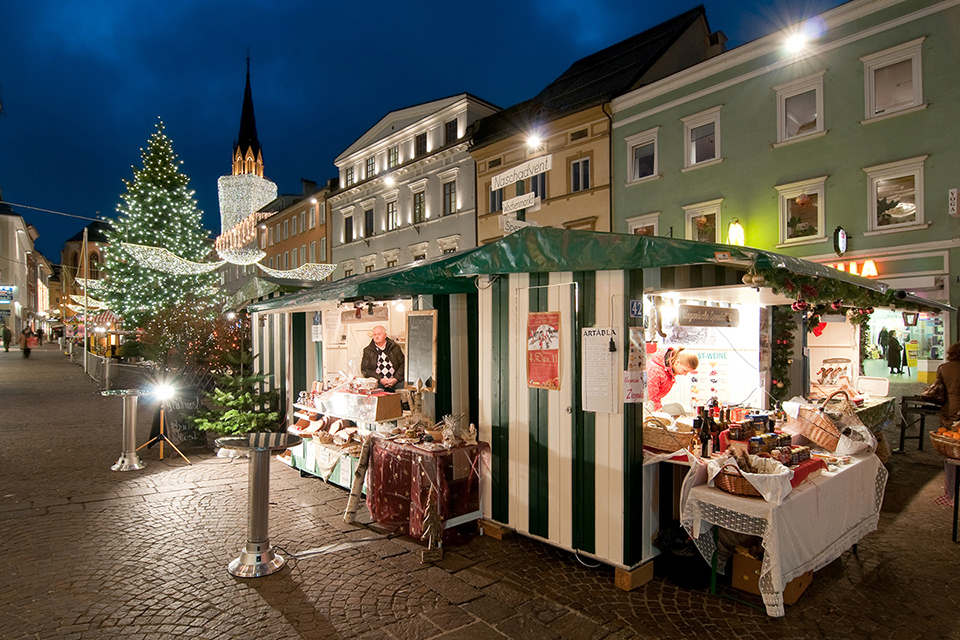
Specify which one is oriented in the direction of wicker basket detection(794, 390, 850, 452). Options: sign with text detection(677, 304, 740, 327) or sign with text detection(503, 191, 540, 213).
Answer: sign with text detection(677, 304, 740, 327)

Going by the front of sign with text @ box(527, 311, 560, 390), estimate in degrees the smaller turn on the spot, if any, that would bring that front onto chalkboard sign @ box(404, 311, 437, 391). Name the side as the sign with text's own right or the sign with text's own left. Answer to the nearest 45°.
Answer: approximately 90° to the sign with text's own right

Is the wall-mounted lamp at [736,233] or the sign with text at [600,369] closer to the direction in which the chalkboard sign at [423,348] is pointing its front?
the sign with text

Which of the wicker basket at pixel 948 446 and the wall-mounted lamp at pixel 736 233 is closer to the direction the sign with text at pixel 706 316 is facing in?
the wicker basket

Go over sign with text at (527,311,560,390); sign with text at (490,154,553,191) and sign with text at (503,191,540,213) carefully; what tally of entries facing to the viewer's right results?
0

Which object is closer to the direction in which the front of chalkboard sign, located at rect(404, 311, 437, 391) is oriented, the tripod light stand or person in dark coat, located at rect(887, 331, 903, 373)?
the tripod light stand

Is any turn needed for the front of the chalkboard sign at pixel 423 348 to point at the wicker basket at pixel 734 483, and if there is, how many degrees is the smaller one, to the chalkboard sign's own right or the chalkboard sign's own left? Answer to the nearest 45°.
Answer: approximately 90° to the chalkboard sign's own left

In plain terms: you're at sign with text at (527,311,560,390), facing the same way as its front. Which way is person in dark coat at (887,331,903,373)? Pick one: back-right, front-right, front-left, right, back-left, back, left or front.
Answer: back
